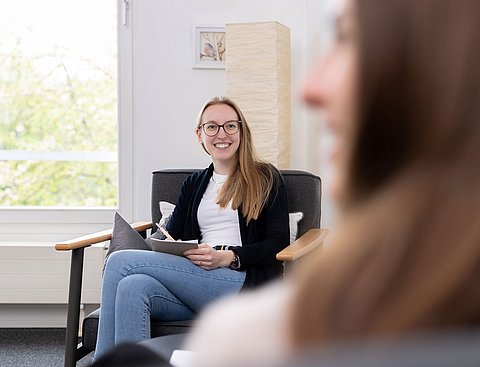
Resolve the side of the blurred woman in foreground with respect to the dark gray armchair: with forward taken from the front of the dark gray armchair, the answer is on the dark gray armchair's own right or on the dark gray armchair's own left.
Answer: on the dark gray armchair's own left

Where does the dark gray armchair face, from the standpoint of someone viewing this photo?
facing the viewer and to the left of the viewer

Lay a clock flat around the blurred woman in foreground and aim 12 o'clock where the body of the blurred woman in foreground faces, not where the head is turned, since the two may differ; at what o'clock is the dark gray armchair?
The dark gray armchair is roughly at 1 o'clock from the blurred woman in foreground.

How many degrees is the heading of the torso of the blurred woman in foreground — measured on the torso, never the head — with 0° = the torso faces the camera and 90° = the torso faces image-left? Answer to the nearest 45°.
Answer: approximately 135°

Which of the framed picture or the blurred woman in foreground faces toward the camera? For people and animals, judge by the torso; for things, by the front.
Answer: the framed picture

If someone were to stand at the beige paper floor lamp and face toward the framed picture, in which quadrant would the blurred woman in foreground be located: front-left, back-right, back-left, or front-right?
back-left

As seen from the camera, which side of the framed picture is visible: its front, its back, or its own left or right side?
front

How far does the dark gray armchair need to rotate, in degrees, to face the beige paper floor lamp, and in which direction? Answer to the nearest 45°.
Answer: approximately 180°

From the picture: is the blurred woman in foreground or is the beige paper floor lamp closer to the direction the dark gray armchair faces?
the blurred woman in foreground

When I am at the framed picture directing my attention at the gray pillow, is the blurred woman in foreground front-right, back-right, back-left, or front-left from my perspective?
front-left

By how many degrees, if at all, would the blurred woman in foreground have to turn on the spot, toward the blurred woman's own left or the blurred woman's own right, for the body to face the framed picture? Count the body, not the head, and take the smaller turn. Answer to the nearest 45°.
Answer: approximately 45° to the blurred woman's own right

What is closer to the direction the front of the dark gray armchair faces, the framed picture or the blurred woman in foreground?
the blurred woman in foreground

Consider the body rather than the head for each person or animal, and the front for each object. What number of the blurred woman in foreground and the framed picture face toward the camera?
1

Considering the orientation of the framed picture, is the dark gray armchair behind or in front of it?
in front
